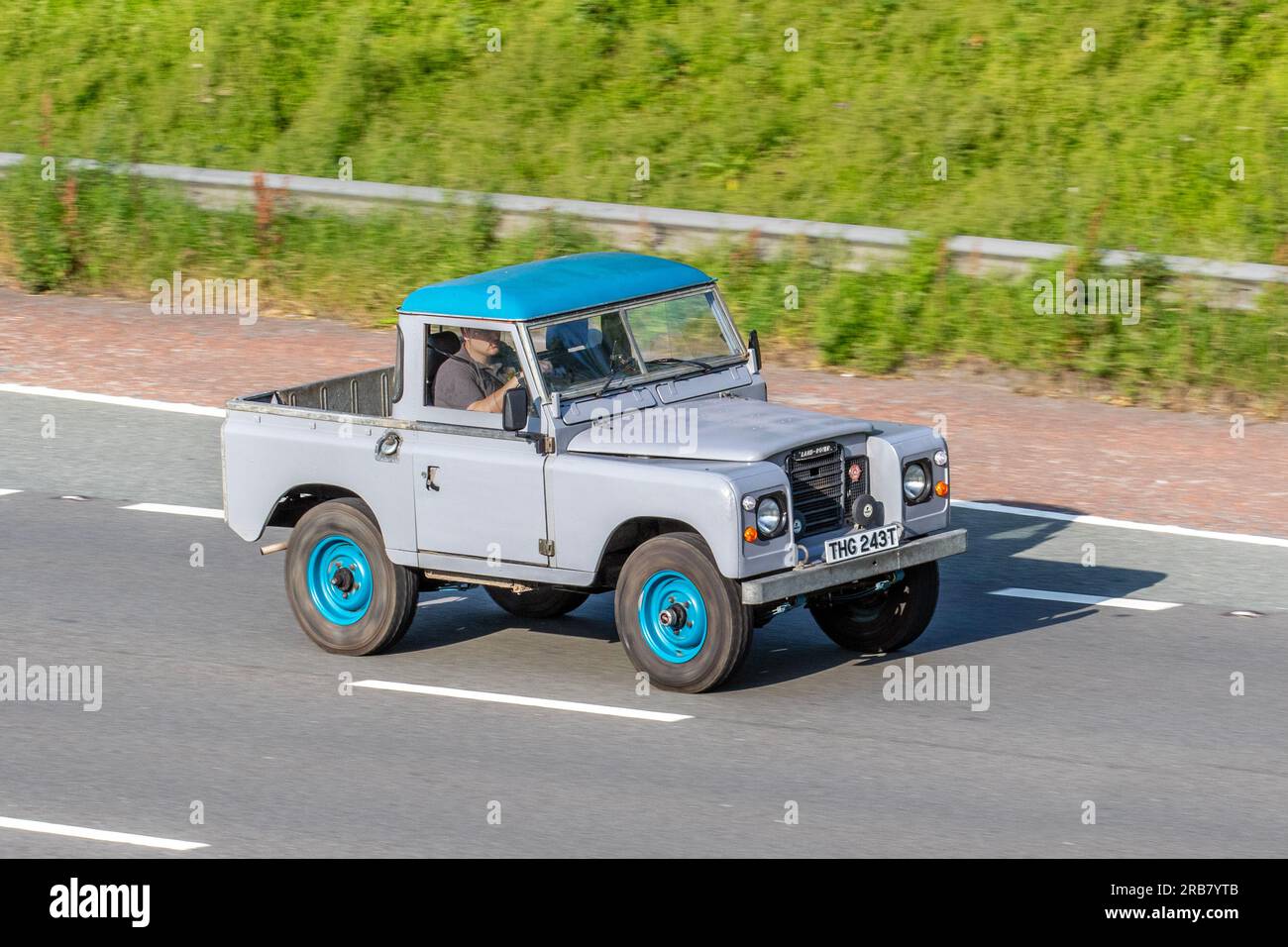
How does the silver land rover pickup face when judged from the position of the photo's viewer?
facing the viewer and to the right of the viewer

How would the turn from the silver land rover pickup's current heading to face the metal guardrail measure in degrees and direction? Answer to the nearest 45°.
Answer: approximately 135° to its left

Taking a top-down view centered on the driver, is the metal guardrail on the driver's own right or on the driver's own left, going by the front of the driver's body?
on the driver's own left
